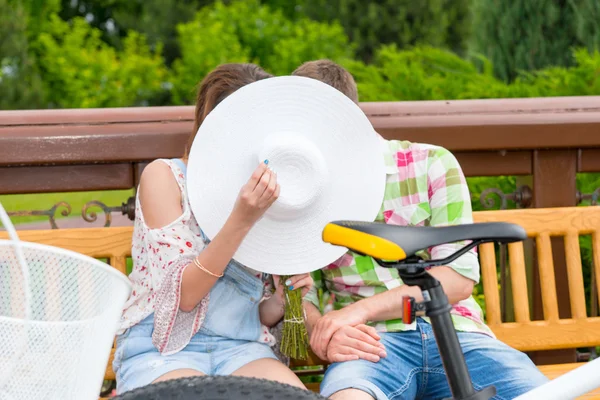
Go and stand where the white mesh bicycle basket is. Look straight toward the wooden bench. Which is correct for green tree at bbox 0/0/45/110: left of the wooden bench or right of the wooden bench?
left

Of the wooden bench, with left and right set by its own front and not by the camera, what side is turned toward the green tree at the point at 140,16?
back

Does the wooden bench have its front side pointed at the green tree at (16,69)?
no

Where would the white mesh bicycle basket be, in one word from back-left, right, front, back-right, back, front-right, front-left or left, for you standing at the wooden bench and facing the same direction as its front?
front-right

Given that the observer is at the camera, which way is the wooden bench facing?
facing the viewer

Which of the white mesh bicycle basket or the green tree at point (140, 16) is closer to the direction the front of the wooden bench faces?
the white mesh bicycle basket
